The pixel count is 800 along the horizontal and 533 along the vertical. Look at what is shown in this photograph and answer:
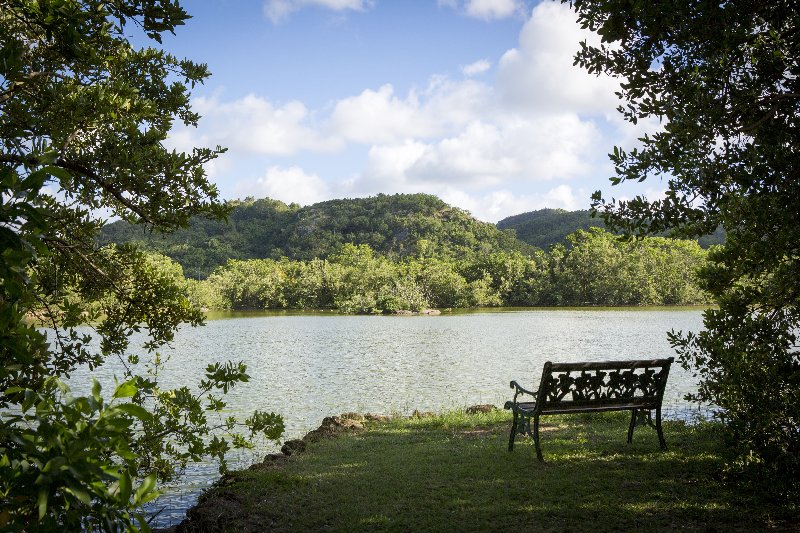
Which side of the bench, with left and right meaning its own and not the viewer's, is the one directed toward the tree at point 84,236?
left

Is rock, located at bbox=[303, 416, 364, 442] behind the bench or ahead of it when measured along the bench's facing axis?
ahead

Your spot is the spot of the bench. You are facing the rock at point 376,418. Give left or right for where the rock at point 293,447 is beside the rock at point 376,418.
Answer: left

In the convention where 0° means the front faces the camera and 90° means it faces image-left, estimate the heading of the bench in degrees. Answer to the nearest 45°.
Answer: approximately 135°

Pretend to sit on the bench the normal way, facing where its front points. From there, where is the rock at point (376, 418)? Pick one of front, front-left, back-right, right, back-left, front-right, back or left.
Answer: front

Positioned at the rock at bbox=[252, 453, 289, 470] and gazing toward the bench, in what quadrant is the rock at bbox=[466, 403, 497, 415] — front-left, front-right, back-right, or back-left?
front-left

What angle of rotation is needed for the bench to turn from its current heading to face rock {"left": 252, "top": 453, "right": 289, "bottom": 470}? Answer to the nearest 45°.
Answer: approximately 45° to its left

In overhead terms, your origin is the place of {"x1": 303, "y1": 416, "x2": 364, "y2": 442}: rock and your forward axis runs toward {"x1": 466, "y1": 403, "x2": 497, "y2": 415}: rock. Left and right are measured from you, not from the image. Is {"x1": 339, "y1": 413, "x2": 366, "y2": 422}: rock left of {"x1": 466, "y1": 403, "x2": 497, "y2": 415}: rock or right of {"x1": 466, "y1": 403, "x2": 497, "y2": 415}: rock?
left
